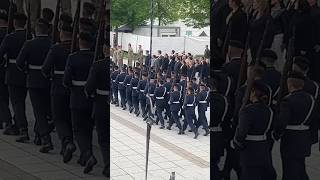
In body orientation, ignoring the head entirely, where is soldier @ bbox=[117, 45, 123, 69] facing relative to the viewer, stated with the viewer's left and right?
facing the viewer

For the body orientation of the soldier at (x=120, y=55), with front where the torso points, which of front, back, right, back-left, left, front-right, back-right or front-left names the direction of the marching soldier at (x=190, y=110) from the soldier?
front-left
